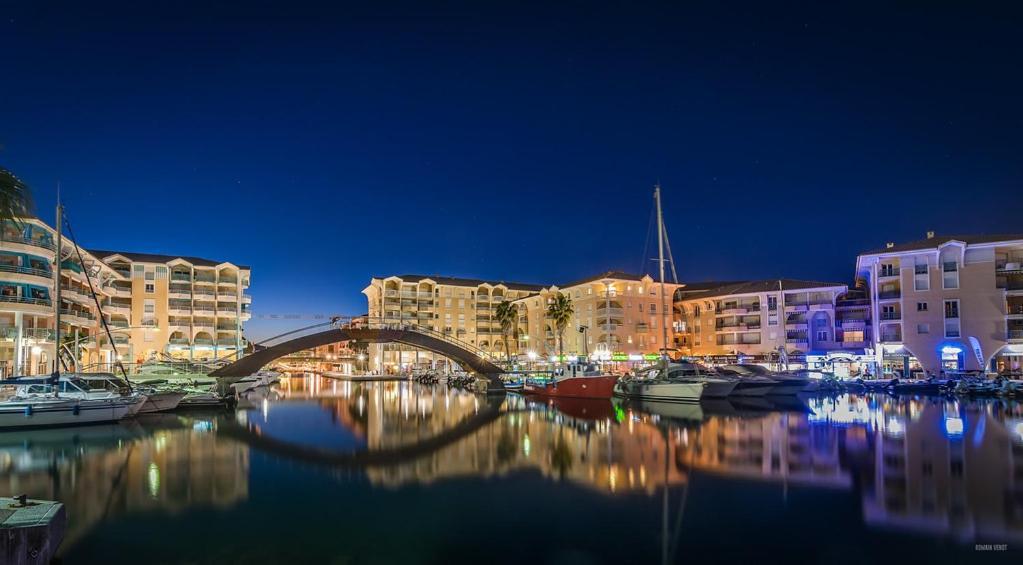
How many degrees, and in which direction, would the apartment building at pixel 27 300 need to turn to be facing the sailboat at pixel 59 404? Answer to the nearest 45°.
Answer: approximately 45° to its right

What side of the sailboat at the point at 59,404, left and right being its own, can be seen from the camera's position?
right

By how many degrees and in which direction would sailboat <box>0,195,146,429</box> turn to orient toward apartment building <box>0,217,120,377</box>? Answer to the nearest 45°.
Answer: approximately 90° to its left

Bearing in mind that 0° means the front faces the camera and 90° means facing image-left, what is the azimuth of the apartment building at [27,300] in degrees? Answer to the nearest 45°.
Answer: approximately 315°

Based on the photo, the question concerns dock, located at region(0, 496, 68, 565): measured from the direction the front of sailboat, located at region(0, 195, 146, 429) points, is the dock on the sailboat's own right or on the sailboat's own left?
on the sailboat's own right
